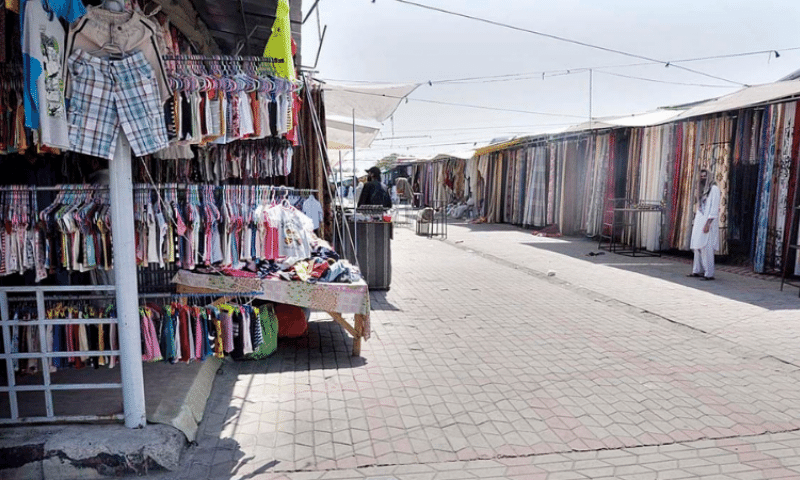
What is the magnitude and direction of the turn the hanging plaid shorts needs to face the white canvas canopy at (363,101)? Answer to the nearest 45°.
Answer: approximately 135° to its left

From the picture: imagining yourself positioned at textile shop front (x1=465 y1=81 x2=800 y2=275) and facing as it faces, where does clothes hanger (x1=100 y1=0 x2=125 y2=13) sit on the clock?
The clothes hanger is roughly at 11 o'clock from the textile shop front.

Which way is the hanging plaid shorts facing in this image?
toward the camera

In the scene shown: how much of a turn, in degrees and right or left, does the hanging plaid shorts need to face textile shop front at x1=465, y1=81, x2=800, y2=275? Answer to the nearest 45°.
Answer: approximately 90° to its left

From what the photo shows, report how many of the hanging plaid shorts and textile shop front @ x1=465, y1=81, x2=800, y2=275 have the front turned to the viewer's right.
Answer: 0

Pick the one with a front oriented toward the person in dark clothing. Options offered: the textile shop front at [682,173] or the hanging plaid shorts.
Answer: the textile shop front

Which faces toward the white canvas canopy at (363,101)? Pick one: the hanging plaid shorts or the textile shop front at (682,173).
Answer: the textile shop front

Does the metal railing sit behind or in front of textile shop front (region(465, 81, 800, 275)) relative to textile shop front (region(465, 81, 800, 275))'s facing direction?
in front

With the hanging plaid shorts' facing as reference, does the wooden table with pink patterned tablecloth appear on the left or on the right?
on its left

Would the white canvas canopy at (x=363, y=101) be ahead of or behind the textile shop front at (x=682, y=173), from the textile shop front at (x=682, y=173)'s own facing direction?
ahead

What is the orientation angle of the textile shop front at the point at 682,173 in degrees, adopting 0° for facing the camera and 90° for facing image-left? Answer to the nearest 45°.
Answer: approximately 45°

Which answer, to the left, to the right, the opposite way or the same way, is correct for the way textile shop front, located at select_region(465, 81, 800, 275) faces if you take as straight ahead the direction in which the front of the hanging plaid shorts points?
to the right

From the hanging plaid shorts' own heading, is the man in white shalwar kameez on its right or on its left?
on its left
